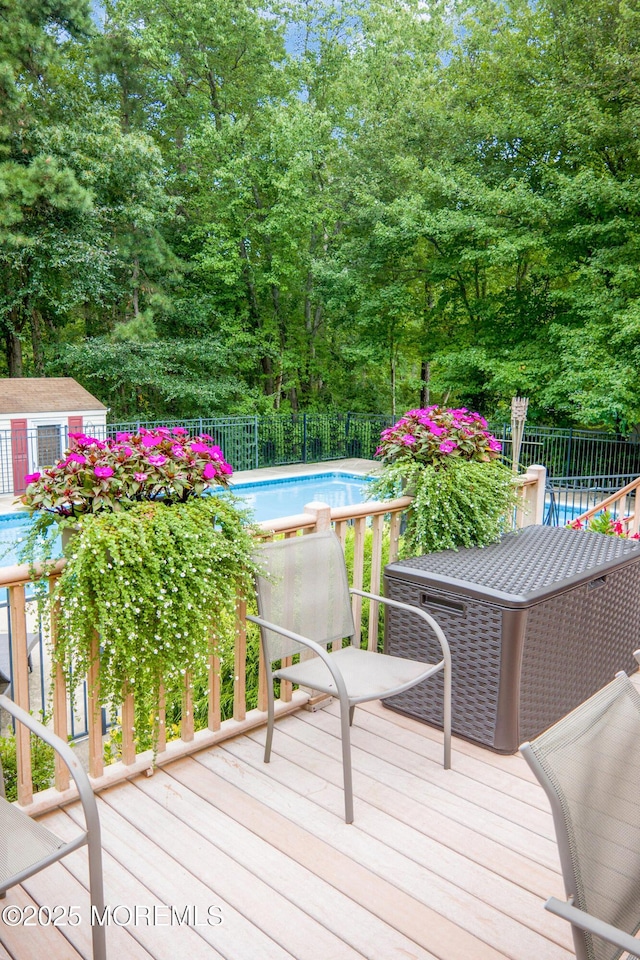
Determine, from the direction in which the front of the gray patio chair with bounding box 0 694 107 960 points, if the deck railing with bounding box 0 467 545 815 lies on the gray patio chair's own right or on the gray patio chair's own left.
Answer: on the gray patio chair's own left

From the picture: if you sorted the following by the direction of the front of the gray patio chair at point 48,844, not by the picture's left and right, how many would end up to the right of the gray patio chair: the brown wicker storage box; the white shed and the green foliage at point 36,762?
0

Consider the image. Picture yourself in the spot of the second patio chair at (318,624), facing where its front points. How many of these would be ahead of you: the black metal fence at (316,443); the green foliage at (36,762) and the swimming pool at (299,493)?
0

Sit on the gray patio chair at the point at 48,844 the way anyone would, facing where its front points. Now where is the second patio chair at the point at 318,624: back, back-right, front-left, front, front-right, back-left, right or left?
left

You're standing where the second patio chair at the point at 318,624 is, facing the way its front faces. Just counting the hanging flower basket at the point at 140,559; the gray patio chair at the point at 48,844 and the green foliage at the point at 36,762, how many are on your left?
0

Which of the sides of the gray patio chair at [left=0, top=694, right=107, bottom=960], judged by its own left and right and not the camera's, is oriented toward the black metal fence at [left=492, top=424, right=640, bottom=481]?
left

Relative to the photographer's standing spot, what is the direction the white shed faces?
facing the viewer

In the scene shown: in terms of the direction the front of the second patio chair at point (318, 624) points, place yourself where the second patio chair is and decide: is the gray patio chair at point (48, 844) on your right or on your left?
on your right

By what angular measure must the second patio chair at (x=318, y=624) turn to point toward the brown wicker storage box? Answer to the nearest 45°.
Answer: approximately 45° to its left

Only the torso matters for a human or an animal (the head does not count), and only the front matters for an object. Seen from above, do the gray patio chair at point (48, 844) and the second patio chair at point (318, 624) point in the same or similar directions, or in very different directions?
same or similar directions

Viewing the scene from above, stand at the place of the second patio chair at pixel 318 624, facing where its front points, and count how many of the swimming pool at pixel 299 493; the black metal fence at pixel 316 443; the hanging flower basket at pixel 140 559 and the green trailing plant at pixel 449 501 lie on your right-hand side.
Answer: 1

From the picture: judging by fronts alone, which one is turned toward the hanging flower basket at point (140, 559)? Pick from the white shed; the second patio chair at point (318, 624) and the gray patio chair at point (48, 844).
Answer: the white shed

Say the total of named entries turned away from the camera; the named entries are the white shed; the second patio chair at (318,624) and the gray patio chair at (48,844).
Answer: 0

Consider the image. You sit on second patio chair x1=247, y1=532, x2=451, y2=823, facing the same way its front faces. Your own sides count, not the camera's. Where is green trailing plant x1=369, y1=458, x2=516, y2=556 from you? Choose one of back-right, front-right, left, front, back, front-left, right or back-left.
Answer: left

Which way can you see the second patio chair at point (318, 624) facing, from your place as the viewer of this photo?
facing the viewer and to the right of the viewer

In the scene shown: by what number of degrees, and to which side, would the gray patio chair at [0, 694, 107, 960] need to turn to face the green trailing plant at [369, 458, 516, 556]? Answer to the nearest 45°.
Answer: approximately 90° to its left

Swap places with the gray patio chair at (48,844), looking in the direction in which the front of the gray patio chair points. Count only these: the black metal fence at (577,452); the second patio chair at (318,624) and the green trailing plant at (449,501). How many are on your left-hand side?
3

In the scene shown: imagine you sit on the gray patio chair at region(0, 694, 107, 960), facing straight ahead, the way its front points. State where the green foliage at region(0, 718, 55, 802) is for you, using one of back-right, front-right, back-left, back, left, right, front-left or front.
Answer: back-left
